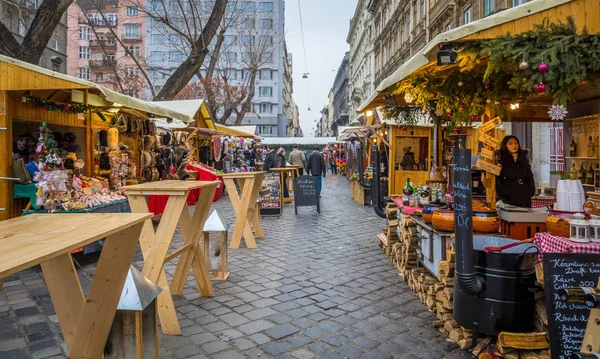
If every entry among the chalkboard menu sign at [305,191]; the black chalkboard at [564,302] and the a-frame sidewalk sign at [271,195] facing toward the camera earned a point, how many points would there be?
3

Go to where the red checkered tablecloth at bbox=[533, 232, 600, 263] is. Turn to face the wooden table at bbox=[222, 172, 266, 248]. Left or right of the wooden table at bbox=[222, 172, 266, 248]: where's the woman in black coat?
right

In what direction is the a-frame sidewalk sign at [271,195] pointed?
toward the camera

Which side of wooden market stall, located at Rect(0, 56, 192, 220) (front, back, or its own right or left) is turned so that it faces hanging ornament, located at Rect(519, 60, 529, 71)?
front

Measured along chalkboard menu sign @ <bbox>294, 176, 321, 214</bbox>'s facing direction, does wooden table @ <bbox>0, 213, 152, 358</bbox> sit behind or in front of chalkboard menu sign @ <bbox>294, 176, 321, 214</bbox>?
in front

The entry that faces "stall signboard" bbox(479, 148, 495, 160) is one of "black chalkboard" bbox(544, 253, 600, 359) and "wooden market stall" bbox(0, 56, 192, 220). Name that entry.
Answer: the wooden market stall

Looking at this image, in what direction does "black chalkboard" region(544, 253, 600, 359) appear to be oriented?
toward the camera

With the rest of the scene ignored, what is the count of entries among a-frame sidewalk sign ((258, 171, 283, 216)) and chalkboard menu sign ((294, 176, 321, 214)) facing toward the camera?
2

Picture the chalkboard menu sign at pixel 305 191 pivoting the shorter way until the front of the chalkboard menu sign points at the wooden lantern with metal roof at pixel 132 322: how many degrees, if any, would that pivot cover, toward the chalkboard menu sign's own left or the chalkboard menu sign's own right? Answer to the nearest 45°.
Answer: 0° — it already faces it

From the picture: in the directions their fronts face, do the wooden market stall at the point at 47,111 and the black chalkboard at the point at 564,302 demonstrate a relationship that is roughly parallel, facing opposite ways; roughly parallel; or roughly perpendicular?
roughly perpendicular

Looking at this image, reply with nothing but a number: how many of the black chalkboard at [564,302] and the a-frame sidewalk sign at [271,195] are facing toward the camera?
2

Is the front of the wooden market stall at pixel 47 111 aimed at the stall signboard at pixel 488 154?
yes

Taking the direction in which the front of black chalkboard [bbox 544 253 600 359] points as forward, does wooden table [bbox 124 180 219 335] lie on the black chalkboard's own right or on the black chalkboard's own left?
on the black chalkboard's own right

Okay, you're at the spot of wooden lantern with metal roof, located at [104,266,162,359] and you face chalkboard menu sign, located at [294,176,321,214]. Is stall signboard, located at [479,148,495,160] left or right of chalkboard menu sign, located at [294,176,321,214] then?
right

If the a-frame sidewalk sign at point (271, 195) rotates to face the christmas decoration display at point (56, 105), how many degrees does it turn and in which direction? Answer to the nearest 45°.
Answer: approximately 45° to its right

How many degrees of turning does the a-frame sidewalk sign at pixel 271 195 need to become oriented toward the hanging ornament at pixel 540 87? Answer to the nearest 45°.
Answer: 0° — it already faces it

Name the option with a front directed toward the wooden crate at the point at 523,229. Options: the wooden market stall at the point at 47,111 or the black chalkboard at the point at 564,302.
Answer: the wooden market stall

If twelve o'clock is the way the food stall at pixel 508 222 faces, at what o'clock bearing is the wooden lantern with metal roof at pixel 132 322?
The wooden lantern with metal roof is roughly at 12 o'clock from the food stall.
